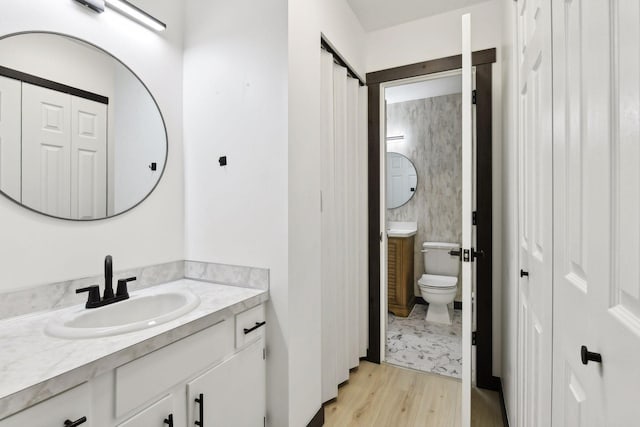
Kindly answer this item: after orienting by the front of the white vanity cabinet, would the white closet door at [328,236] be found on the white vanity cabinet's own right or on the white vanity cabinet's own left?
on the white vanity cabinet's own left

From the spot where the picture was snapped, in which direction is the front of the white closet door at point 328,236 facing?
facing the viewer and to the right of the viewer

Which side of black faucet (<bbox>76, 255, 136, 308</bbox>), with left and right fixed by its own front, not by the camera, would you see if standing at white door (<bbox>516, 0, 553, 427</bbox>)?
front

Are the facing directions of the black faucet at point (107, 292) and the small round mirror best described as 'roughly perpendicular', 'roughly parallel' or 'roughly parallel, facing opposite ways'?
roughly perpendicular

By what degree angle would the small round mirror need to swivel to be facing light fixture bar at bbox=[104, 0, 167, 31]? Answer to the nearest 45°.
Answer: approximately 45° to its right

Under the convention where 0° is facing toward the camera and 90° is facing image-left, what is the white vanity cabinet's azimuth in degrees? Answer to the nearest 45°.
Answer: approximately 315°

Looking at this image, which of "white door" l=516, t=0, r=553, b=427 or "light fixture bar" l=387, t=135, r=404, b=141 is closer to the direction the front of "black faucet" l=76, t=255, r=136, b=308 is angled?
the white door

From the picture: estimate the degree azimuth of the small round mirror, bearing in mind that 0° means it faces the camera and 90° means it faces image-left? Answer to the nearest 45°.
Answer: approximately 0°

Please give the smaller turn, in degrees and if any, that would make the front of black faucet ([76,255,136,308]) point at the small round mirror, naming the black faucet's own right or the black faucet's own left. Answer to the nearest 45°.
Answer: approximately 45° to the black faucet's own left

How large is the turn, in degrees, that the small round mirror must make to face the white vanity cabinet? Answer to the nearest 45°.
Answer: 0° — it already faces it

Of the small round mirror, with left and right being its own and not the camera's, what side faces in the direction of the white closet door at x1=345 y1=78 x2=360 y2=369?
front

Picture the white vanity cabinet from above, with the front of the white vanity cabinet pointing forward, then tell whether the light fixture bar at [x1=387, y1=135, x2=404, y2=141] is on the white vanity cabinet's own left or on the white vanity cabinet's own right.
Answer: on the white vanity cabinet's own left

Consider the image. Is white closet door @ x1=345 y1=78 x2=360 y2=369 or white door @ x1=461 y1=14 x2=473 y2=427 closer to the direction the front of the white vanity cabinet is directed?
the white door
